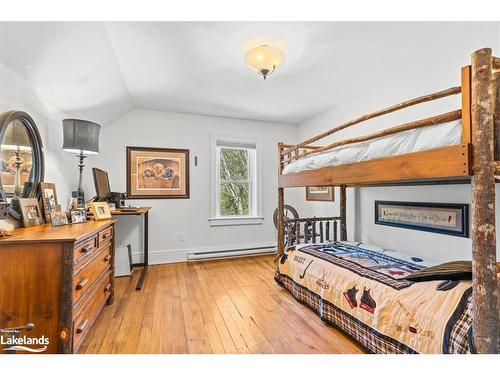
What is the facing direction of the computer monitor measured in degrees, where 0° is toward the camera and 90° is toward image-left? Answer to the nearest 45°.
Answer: approximately 315°

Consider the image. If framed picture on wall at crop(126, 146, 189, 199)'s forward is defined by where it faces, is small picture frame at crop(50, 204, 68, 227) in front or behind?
in front

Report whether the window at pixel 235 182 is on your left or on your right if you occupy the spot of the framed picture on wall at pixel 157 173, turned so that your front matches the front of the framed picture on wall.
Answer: on your left

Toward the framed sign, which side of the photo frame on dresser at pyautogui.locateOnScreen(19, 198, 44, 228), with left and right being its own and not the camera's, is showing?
front

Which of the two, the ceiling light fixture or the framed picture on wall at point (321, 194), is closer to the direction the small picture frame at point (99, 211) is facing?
the ceiling light fixture

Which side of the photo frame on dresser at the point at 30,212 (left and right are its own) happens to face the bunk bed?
front

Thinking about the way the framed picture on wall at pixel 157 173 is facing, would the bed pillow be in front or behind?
in front

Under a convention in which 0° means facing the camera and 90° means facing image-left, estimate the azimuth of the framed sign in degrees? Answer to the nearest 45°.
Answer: approximately 45°

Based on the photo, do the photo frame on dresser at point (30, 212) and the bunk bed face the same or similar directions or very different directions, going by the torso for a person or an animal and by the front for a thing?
very different directions

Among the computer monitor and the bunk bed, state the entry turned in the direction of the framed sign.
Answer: the computer monitor

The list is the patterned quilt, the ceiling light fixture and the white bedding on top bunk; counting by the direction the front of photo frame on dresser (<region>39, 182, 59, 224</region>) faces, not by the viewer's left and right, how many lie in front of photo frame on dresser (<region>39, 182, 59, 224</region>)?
3

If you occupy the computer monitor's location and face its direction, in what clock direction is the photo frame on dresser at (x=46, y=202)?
The photo frame on dresser is roughly at 2 o'clock from the computer monitor.
